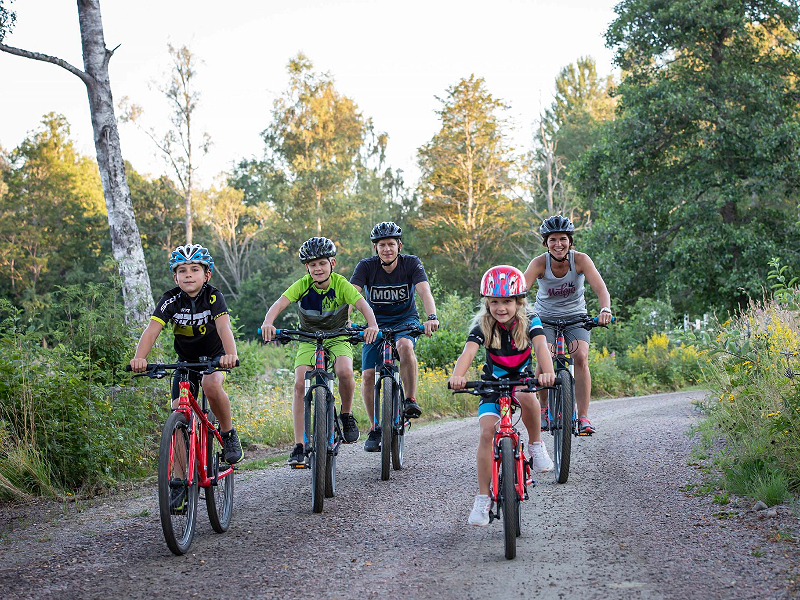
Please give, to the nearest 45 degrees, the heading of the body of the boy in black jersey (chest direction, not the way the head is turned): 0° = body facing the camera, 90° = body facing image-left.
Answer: approximately 0°

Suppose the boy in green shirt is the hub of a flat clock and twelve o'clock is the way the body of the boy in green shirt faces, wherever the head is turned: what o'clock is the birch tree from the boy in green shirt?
The birch tree is roughly at 5 o'clock from the boy in green shirt.

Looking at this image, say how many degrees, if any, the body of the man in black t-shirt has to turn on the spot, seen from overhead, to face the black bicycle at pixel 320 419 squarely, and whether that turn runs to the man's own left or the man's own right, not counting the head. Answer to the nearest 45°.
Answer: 0° — they already face it

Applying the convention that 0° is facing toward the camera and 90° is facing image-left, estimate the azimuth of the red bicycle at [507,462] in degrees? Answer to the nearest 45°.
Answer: approximately 0°

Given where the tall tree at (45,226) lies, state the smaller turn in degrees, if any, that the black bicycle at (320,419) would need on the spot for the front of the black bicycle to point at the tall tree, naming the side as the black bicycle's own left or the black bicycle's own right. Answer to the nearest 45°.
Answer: approximately 180°

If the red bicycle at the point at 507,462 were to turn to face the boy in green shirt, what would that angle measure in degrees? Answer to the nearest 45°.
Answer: approximately 135° to its right

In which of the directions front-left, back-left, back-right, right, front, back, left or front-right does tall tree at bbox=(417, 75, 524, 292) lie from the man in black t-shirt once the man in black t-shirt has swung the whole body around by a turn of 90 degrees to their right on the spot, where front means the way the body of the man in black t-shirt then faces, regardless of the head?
right

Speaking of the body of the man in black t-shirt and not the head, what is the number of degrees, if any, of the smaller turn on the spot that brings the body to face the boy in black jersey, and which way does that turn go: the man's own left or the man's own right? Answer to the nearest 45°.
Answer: approximately 45° to the man's own right

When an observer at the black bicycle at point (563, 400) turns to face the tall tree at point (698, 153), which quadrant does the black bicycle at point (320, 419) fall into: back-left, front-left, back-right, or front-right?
back-left

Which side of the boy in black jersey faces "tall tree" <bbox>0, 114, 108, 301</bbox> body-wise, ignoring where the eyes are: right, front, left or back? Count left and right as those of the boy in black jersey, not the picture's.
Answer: back
